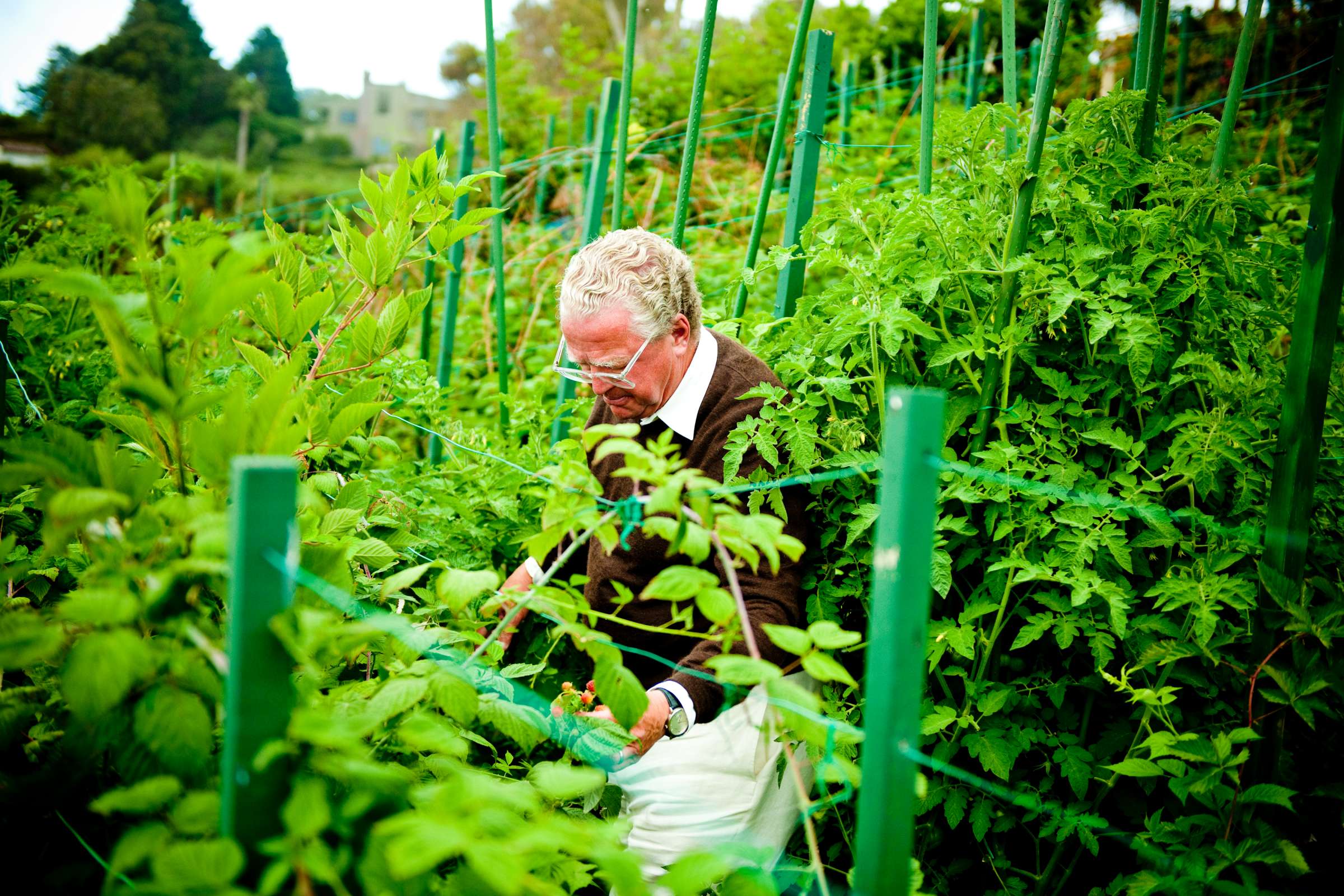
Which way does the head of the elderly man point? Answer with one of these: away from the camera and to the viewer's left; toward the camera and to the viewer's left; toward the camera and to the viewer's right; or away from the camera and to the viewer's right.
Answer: toward the camera and to the viewer's left

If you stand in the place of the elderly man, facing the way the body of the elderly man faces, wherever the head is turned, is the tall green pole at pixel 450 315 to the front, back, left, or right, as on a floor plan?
right

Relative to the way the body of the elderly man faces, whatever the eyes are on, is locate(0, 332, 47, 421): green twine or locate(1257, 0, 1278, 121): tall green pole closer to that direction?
the green twine

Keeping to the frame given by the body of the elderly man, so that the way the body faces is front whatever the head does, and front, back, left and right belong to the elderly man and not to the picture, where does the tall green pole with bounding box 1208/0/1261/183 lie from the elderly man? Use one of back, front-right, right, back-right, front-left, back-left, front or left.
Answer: back-left

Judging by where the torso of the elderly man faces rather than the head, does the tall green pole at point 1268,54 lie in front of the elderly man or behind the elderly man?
behind

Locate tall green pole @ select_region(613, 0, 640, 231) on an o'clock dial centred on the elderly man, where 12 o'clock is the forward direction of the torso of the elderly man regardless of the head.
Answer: The tall green pole is roughly at 4 o'clock from the elderly man.

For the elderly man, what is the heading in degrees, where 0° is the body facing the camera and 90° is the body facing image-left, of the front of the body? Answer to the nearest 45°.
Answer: approximately 45°

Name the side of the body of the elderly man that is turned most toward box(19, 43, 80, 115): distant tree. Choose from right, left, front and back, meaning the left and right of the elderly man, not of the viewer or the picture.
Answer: right

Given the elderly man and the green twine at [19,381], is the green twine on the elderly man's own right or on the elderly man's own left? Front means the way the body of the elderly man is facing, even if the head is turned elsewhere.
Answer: on the elderly man's own right
